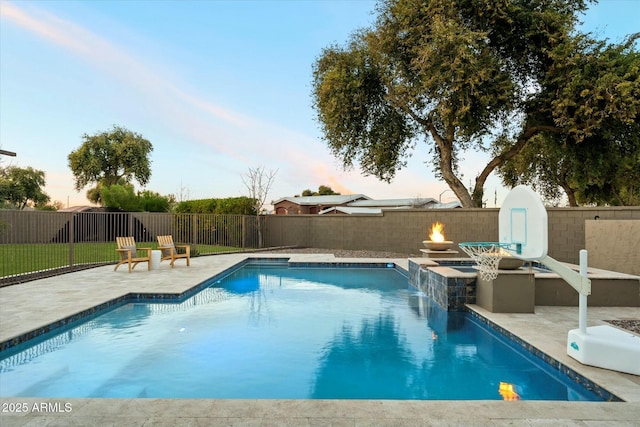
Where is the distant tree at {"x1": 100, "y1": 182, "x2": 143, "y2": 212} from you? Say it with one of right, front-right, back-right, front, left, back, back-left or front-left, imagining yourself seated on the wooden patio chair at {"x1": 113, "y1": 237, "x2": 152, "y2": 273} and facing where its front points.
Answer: back-left

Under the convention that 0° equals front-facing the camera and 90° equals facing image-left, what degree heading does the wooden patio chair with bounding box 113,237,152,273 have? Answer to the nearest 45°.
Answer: approximately 315°

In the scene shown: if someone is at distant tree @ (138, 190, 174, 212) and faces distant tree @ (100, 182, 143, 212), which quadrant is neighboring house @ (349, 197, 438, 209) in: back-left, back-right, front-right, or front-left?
back-right

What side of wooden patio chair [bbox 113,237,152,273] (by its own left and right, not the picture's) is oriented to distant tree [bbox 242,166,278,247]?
left

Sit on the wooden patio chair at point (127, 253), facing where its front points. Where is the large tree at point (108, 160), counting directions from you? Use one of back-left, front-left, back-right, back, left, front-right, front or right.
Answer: back-left

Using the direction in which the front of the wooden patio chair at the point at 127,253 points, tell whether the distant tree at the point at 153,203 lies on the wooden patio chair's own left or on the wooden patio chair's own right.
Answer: on the wooden patio chair's own left

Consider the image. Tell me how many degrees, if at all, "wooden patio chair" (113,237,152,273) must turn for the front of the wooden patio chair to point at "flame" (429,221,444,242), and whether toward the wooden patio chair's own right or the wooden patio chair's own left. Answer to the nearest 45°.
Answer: approximately 45° to the wooden patio chair's own left
